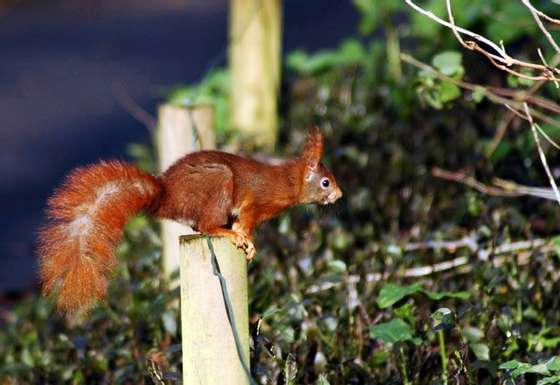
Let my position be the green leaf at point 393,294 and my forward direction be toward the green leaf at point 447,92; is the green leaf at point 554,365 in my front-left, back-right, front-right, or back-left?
back-right

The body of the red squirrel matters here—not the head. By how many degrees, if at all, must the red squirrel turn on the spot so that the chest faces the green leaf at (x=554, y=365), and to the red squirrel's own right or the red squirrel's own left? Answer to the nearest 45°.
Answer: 0° — it already faces it

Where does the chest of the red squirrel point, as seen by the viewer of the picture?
to the viewer's right

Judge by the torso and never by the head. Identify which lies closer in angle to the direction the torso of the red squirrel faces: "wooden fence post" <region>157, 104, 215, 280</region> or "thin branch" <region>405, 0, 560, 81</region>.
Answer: the thin branch

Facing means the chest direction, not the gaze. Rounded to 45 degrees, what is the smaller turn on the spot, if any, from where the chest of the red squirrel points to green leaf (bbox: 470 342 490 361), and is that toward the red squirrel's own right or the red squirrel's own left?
0° — it already faces it

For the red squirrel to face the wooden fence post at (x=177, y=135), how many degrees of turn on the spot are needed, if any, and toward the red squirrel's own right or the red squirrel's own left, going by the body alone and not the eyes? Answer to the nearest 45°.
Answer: approximately 90° to the red squirrel's own left

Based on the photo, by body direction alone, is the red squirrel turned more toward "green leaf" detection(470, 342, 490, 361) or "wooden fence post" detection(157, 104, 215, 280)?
the green leaf

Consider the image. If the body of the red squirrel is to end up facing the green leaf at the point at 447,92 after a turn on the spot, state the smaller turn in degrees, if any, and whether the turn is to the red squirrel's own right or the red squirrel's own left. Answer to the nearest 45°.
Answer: approximately 45° to the red squirrel's own left

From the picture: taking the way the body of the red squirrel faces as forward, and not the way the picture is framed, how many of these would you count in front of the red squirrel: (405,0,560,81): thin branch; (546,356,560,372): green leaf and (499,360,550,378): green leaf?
3
